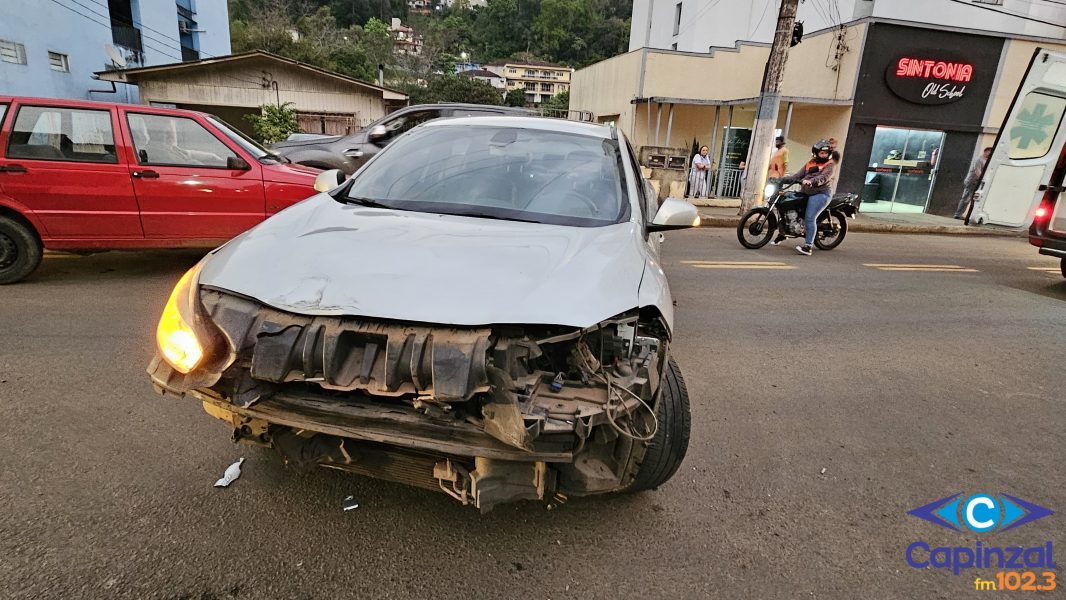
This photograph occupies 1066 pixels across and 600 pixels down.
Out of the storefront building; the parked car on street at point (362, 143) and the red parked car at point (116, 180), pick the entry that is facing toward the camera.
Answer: the storefront building

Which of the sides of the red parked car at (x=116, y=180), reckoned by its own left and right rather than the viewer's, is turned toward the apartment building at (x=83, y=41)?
left

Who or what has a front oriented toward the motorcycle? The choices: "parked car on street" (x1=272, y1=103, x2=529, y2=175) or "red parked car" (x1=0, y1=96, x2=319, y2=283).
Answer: the red parked car

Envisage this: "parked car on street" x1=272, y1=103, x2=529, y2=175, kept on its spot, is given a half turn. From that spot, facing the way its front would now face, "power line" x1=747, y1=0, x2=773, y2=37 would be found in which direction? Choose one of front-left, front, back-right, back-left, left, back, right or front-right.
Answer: front-left

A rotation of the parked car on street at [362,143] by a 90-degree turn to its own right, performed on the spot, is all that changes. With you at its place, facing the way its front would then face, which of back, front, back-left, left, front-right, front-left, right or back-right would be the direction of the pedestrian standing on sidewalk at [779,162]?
right

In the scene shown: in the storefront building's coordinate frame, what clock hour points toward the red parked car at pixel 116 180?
The red parked car is roughly at 1 o'clock from the storefront building.

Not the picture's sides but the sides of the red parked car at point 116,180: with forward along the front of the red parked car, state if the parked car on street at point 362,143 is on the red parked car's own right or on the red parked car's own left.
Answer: on the red parked car's own left

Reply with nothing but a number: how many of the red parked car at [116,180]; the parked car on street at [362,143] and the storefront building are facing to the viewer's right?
1

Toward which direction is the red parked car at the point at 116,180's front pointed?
to the viewer's right

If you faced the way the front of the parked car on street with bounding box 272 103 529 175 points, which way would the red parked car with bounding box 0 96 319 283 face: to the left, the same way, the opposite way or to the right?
the opposite way

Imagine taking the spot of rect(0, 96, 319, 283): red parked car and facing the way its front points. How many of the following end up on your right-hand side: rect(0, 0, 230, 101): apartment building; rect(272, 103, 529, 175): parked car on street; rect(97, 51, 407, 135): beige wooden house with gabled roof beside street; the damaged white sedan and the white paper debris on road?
2

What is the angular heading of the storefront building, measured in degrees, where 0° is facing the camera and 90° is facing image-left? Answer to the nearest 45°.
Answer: approximately 0°

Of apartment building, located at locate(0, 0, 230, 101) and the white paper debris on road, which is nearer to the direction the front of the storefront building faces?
the white paper debris on road

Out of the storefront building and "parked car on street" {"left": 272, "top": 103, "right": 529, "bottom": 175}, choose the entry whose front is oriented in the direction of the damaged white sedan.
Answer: the storefront building

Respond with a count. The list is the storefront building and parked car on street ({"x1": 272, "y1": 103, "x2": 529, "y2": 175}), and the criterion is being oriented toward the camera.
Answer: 1

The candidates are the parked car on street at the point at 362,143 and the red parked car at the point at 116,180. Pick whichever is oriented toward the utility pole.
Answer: the red parked car

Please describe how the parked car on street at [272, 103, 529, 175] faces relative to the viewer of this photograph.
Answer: facing to the left of the viewer

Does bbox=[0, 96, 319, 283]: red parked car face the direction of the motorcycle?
yes

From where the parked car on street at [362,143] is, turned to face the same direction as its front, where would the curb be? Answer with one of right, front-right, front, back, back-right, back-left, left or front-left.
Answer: back

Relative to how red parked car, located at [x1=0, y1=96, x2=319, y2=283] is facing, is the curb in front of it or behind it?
in front
